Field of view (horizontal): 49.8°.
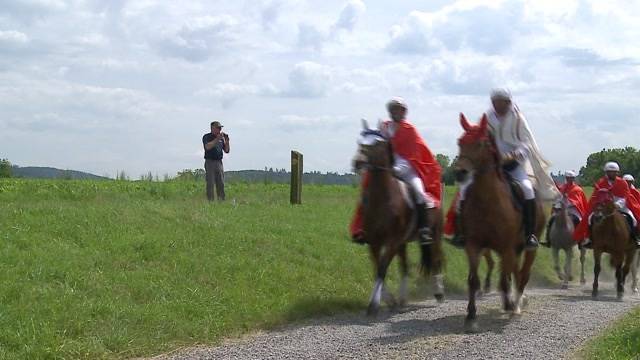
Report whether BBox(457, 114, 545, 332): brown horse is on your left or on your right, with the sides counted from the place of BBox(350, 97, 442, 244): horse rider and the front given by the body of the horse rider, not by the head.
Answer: on your left

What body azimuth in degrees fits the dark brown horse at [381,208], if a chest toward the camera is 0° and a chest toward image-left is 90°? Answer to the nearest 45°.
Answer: approximately 45°

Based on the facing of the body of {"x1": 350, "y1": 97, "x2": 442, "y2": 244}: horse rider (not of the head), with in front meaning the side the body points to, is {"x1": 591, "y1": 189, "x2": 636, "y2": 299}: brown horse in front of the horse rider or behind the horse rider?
behind

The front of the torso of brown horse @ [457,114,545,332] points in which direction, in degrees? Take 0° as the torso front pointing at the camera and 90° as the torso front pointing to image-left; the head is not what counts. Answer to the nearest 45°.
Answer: approximately 45°

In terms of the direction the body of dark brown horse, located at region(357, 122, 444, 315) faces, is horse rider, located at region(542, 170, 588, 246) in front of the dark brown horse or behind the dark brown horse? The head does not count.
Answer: behind

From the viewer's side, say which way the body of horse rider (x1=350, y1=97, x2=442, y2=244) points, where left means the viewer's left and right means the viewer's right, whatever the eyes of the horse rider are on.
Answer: facing the viewer and to the left of the viewer

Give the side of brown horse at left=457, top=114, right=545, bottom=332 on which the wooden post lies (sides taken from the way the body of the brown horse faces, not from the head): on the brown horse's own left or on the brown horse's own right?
on the brown horse's own right

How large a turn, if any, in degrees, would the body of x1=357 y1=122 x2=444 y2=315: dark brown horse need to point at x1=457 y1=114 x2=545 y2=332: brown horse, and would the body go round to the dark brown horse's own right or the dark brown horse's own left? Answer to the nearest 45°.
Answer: approximately 135° to the dark brown horse's own left

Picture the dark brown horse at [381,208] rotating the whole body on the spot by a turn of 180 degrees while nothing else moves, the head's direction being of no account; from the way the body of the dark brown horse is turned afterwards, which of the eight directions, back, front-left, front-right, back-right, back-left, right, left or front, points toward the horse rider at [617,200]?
front
